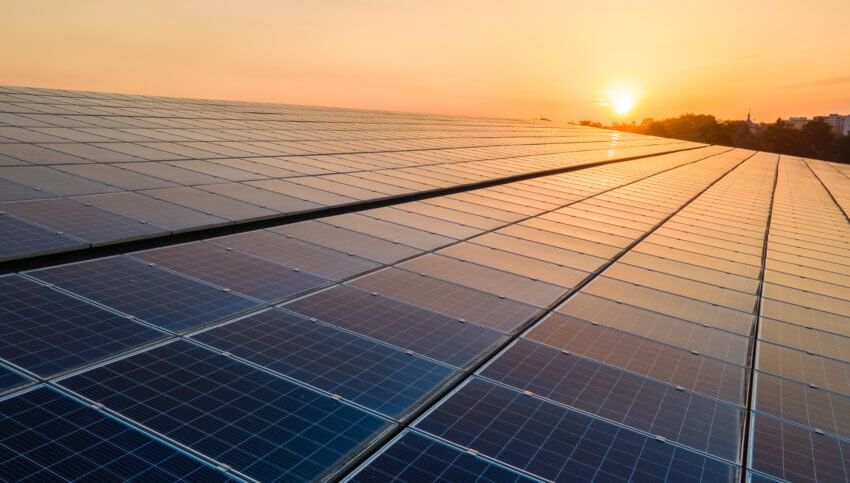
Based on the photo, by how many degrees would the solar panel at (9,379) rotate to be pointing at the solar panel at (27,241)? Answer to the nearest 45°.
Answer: approximately 135° to its left

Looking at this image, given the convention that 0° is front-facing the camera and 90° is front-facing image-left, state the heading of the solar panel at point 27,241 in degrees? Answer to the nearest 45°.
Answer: approximately 315°

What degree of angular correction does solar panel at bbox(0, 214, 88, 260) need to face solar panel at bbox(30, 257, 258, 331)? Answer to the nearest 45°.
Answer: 0° — it already faces it
